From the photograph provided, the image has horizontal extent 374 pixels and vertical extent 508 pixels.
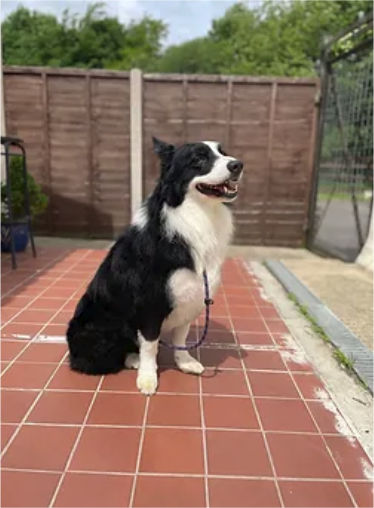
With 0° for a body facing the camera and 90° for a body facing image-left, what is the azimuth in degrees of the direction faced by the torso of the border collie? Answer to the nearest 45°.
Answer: approximately 315°

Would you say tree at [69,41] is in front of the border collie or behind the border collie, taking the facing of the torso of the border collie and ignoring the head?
behind

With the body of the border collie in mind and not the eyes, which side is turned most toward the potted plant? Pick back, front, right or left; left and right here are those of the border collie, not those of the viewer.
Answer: back

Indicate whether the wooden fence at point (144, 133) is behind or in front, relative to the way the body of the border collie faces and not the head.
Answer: behind

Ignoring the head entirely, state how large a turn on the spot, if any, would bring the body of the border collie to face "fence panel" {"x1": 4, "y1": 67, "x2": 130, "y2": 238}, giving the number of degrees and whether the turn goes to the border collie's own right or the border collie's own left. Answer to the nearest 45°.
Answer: approximately 135° to the border collie's own left

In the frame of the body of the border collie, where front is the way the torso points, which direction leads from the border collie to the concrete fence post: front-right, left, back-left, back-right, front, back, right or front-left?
back-left

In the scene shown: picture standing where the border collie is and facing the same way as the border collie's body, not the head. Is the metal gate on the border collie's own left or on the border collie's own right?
on the border collie's own left
